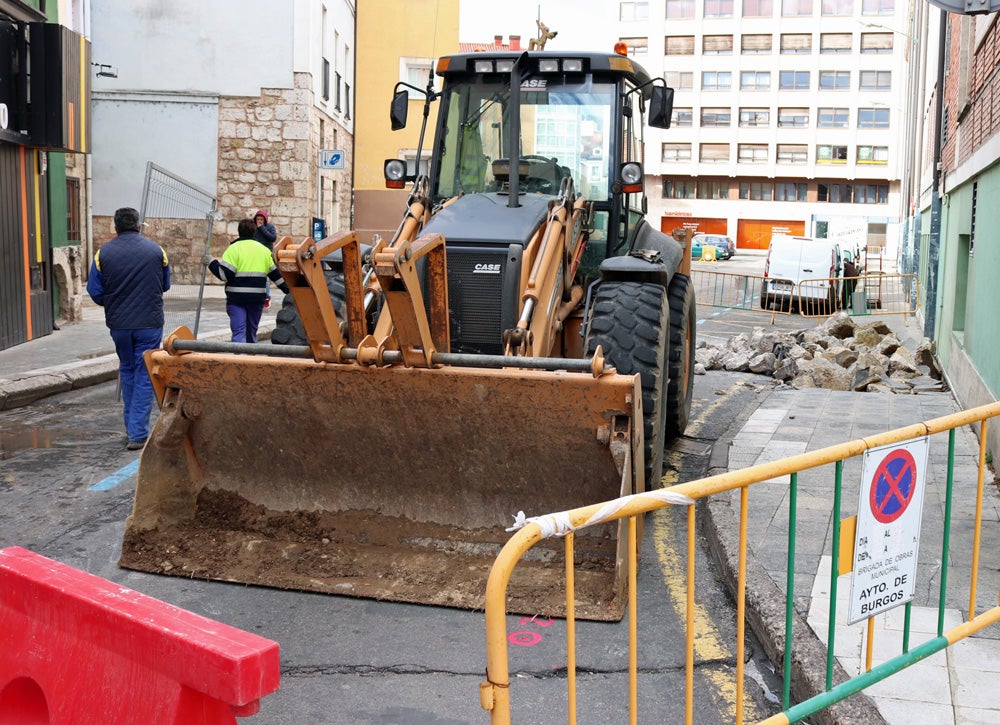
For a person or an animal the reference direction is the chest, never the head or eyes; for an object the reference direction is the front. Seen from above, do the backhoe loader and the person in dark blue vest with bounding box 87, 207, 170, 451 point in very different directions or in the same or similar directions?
very different directions

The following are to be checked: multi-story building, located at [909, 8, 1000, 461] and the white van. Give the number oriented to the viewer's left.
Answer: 1

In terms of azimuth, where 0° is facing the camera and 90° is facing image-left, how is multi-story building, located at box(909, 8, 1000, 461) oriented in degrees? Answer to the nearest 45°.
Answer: approximately 90°

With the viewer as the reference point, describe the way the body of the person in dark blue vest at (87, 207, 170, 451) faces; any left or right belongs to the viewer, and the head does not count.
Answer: facing away from the viewer

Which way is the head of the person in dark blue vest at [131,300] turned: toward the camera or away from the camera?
away from the camera

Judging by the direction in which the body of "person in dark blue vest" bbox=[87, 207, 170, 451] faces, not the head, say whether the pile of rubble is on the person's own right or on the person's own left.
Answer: on the person's own right

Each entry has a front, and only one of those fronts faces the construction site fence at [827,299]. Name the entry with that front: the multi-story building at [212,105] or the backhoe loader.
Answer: the multi-story building

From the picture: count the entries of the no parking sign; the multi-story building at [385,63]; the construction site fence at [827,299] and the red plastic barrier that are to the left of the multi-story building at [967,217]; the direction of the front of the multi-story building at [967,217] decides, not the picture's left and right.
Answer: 2

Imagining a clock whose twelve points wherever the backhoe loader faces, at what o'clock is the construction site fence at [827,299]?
The construction site fence is roughly at 7 o'clock from the backhoe loader.

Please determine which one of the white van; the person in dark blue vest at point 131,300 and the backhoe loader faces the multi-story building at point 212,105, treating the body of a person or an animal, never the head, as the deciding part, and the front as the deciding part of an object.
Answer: the person in dark blue vest
